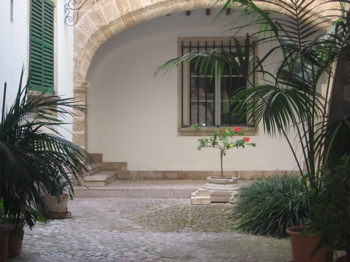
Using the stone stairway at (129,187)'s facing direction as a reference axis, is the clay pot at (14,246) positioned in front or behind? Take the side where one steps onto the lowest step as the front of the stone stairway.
in front

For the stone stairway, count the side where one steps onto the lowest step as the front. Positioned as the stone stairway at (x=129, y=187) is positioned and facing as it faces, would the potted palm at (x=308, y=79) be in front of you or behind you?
in front

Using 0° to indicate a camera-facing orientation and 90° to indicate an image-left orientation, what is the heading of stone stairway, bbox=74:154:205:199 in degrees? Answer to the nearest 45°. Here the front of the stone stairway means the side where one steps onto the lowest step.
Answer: approximately 0°

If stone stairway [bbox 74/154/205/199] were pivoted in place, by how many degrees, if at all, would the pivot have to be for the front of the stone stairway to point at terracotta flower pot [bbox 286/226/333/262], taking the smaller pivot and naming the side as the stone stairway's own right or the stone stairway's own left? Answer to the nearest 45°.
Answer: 0° — it already faces it

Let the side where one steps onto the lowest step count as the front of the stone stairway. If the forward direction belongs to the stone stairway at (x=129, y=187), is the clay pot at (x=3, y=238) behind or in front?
in front
